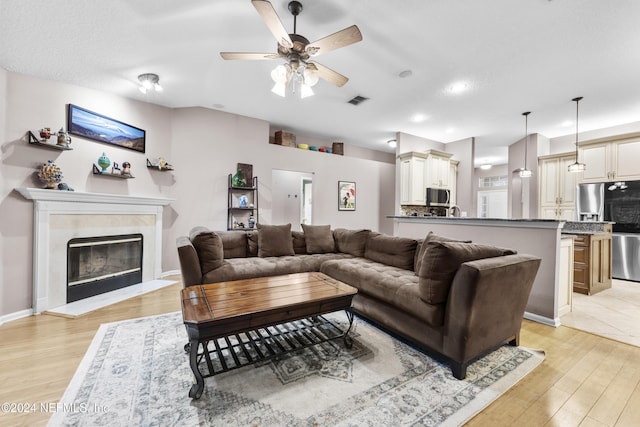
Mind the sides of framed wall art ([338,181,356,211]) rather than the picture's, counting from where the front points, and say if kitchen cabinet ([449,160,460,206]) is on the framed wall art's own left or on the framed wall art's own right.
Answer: on the framed wall art's own left

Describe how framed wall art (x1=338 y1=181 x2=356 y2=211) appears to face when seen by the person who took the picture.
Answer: facing the viewer

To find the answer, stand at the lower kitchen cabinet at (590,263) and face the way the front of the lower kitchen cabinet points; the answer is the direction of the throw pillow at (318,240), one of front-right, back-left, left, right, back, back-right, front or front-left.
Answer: front

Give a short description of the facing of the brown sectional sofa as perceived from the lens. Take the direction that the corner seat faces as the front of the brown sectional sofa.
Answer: facing the viewer and to the left of the viewer

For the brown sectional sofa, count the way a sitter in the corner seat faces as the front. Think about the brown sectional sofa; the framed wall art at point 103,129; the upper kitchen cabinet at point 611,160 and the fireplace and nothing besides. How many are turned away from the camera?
0

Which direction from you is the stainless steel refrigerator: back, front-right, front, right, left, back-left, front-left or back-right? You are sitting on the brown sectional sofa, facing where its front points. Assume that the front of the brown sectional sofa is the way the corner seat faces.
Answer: back

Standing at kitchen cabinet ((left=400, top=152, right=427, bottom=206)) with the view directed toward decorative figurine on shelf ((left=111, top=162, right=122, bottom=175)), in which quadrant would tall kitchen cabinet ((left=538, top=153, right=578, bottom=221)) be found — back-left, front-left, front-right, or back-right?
back-left

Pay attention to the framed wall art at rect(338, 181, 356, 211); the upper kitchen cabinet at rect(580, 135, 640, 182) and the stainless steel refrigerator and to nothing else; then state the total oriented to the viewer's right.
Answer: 0

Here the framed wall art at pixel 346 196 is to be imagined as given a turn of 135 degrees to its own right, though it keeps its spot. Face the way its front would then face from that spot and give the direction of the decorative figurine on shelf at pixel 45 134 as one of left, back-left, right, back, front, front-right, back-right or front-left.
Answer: left

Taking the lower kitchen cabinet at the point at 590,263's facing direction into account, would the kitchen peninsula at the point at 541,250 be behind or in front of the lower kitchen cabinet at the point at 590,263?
in front

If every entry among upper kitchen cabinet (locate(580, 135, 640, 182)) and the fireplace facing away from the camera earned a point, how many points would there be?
0

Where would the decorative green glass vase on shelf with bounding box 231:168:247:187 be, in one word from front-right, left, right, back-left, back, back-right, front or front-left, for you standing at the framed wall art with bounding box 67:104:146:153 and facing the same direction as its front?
front-left

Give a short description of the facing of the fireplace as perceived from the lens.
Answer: facing the viewer and to the right of the viewer

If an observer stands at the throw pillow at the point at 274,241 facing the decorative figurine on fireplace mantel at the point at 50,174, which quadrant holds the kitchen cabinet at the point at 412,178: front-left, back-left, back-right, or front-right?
back-right

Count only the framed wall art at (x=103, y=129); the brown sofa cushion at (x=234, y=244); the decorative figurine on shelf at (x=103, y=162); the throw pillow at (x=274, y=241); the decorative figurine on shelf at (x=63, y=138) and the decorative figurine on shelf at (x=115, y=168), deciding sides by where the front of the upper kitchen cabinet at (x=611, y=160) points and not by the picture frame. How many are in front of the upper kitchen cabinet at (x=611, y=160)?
6
